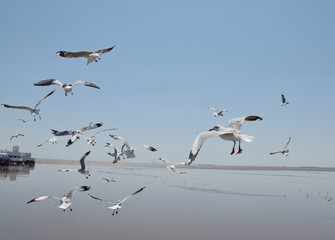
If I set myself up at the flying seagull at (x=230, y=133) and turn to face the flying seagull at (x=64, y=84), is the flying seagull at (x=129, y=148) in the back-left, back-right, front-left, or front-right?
front-right

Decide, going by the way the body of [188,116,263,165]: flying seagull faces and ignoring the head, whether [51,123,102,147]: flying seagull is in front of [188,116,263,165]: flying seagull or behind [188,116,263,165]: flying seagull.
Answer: in front

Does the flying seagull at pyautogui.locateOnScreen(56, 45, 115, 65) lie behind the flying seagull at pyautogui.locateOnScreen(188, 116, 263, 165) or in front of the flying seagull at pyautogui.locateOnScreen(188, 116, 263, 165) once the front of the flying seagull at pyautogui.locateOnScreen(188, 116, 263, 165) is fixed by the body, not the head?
in front
